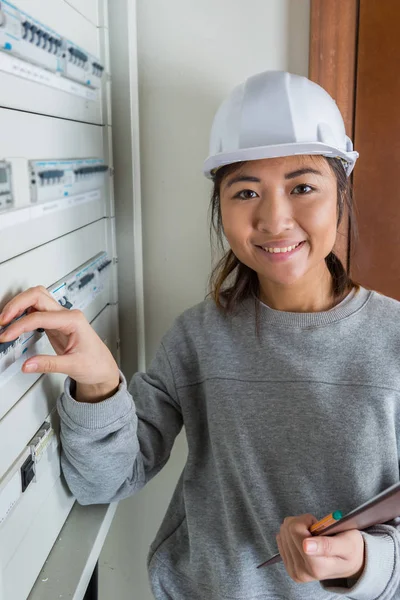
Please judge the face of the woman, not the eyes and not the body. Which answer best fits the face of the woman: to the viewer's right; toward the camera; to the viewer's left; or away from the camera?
toward the camera

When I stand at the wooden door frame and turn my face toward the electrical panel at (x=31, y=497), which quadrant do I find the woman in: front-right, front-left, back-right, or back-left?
front-left

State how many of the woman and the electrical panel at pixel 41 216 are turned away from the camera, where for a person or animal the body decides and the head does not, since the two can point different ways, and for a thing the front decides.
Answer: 0

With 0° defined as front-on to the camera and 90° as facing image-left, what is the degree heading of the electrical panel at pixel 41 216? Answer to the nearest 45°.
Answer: approximately 315°

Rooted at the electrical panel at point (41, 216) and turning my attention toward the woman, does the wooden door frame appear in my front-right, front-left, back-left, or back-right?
front-left

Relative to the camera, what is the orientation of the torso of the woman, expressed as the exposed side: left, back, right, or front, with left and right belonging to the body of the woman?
front
